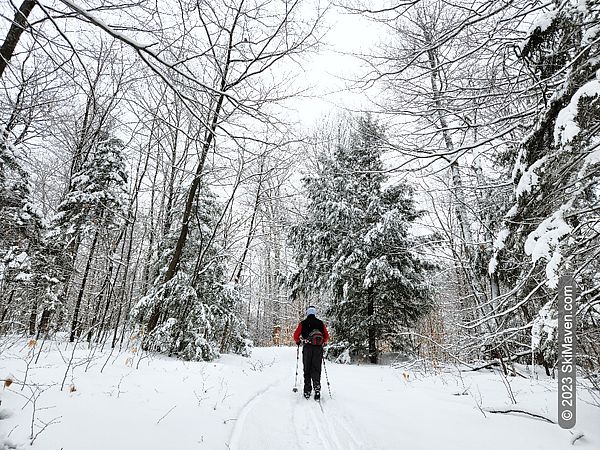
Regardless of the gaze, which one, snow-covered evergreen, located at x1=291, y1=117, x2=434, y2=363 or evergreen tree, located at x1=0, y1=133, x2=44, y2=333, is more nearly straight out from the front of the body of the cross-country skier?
the snow-covered evergreen

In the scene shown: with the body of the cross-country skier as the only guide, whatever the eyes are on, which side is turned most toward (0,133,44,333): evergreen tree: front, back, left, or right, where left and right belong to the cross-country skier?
left

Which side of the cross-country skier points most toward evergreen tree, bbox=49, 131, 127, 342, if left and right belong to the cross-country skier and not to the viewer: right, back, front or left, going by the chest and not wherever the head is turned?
left

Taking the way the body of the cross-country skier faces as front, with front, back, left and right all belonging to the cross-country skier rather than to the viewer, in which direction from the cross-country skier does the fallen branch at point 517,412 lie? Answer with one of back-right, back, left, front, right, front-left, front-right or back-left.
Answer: back-right

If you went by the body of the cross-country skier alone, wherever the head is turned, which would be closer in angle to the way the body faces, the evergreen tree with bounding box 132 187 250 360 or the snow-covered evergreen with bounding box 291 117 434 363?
the snow-covered evergreen

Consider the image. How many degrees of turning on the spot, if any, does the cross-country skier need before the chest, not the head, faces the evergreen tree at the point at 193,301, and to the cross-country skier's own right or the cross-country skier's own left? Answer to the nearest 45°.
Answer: approximately 45° to the cross-country skier's own left

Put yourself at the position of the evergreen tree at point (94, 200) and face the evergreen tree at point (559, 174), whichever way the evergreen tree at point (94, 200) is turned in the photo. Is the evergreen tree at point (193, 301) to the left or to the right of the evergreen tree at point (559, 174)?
left

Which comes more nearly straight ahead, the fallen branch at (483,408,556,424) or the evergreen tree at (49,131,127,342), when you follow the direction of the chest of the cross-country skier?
the evergreen tree

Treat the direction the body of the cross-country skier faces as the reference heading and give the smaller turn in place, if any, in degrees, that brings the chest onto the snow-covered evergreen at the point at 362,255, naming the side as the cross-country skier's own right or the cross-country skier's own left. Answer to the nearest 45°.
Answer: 0° — they already face it

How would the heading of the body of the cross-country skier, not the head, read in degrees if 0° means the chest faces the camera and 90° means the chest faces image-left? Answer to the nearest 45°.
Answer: approximately 180°
